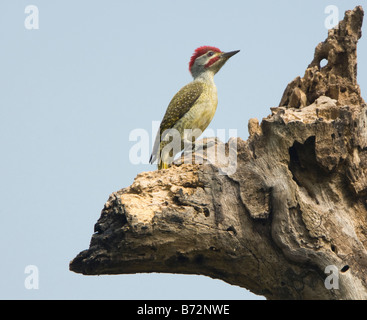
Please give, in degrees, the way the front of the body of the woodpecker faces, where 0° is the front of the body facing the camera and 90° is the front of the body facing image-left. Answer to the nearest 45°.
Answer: approximately 270°
